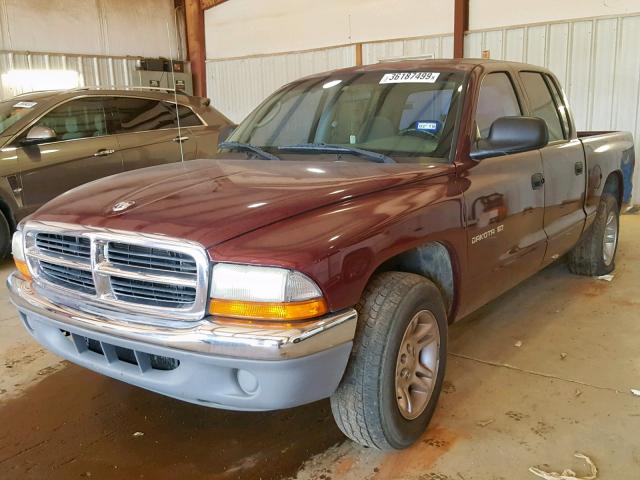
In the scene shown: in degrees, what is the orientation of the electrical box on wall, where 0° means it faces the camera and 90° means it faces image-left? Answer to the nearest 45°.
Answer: approximately 0°

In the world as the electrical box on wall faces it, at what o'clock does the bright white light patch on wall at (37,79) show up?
The bright white light patch on wall is roughly at 2 o'clock from the electrical box on wall.

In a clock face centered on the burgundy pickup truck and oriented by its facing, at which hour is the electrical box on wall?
The electrical box on wall is roughly at 4 o'clock from the burgundy pickup truck.

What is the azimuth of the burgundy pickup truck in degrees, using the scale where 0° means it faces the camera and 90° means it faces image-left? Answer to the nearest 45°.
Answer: approximately 45°

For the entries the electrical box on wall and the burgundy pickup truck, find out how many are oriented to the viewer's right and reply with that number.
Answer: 0

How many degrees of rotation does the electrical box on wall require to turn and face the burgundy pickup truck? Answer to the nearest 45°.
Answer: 0° — it already faces it

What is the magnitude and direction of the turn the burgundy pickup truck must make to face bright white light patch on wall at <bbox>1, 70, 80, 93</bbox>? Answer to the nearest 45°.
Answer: approximately 90° to its right
